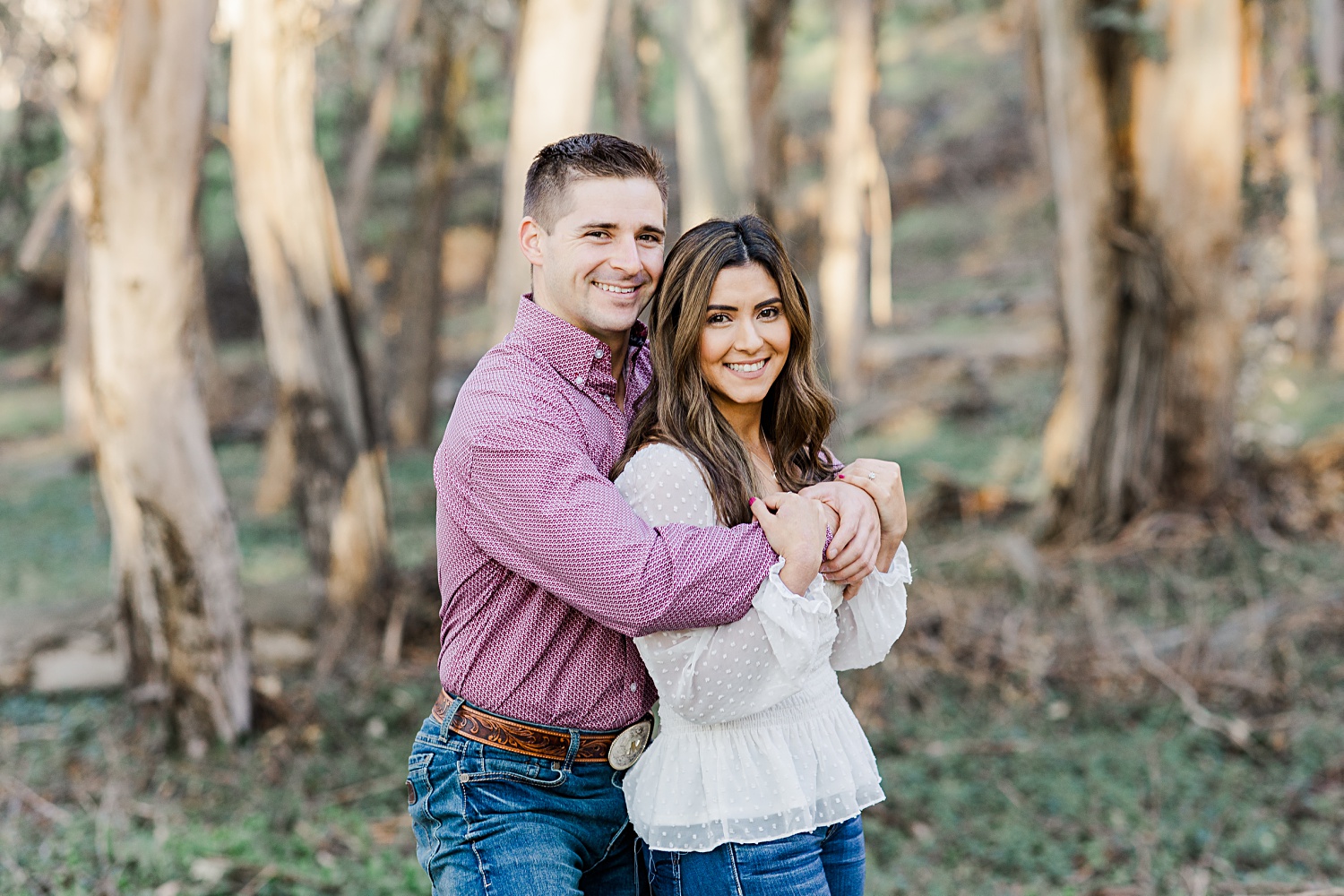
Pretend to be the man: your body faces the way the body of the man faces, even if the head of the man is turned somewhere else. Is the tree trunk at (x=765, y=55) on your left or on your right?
on your left

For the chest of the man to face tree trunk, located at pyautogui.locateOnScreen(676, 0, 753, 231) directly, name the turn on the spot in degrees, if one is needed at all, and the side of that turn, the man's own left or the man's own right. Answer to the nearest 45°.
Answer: approximately 135° to the man's own left

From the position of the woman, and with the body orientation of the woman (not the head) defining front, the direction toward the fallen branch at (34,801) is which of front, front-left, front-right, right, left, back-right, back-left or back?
back

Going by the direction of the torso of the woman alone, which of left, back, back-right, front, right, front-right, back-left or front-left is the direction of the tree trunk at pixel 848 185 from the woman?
back-left

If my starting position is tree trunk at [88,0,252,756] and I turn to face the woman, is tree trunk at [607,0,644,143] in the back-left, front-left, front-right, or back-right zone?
back-left

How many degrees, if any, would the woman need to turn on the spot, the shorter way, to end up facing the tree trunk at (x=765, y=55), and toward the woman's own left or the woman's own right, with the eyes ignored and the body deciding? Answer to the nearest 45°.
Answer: approximately 135° to the woman's own left

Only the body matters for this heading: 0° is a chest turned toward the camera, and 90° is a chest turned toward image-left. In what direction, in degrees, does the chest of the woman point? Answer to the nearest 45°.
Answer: approximately 315°

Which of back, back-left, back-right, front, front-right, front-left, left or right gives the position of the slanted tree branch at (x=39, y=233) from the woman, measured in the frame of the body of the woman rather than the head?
back

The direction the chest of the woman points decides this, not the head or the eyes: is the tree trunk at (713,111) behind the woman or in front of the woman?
behind

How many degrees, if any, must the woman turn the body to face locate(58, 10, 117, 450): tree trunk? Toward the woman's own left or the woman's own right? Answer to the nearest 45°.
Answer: approximately 180°

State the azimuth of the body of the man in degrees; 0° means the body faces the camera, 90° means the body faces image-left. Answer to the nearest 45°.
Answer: approximately 315°

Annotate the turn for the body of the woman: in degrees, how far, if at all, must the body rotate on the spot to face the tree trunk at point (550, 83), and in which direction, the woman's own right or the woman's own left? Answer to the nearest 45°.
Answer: approximately 135° to the woman's own left
